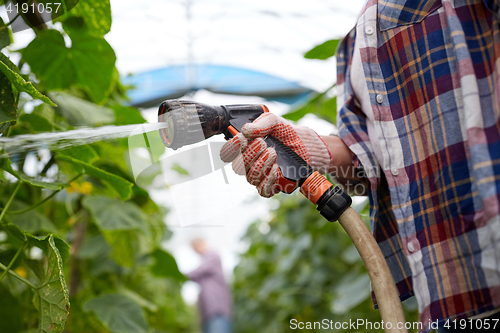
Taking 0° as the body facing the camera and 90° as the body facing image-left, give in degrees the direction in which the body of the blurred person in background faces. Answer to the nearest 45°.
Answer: approximately 90°
